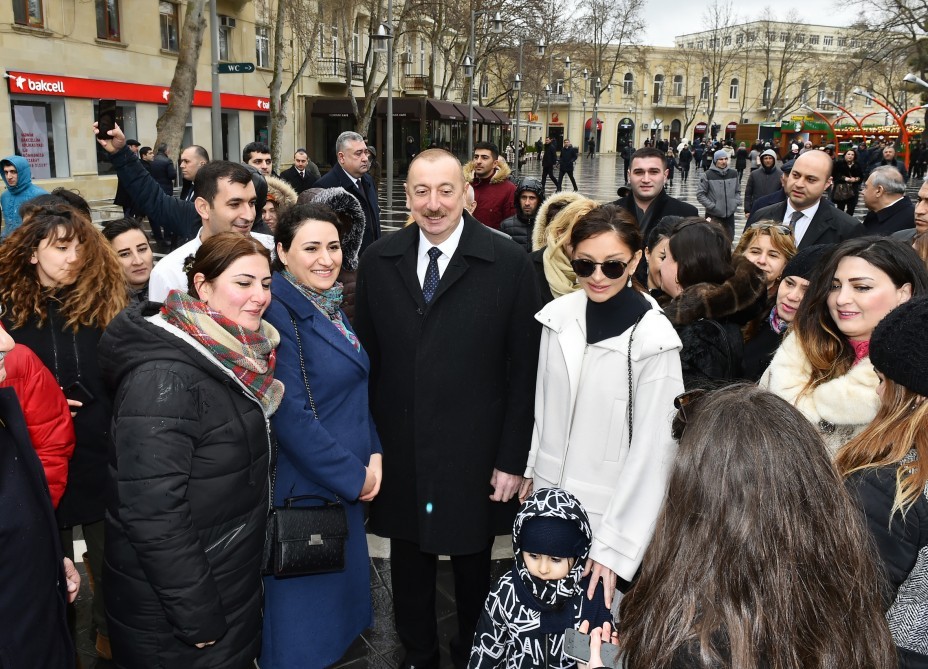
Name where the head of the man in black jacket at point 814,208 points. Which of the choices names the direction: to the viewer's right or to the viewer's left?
to the viewer's left

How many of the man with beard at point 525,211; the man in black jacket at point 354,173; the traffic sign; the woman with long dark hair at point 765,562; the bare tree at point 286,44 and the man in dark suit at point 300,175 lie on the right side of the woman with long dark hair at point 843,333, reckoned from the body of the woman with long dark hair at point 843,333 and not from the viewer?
5

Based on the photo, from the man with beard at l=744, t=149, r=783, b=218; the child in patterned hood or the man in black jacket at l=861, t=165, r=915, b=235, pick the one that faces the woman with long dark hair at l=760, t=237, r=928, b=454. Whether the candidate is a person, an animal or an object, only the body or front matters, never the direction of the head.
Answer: the man with beard

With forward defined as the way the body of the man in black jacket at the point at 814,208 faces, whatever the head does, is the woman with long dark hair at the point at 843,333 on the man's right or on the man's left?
on the man's left

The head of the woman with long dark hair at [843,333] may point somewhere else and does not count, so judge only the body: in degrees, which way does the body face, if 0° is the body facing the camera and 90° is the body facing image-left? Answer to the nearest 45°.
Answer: approximately 45°

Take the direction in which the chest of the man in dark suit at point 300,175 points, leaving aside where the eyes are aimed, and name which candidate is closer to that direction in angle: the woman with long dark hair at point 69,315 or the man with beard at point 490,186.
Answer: the woman with long dark hair

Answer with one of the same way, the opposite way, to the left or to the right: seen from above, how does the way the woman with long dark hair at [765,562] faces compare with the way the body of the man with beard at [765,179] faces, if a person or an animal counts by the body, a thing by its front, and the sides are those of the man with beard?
the opposite way

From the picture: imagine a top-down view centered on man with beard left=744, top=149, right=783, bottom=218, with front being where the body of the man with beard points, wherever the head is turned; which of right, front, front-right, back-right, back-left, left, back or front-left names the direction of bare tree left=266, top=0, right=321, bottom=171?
back-right

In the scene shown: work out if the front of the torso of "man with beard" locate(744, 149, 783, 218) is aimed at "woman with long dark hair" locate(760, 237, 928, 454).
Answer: yes

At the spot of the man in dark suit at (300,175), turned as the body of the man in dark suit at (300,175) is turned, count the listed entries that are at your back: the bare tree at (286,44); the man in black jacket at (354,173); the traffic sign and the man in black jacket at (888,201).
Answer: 2

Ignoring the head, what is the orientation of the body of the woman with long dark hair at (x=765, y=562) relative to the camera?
away from the camera

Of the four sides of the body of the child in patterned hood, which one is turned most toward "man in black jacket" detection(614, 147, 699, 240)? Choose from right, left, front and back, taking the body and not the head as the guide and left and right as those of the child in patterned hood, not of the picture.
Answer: back
